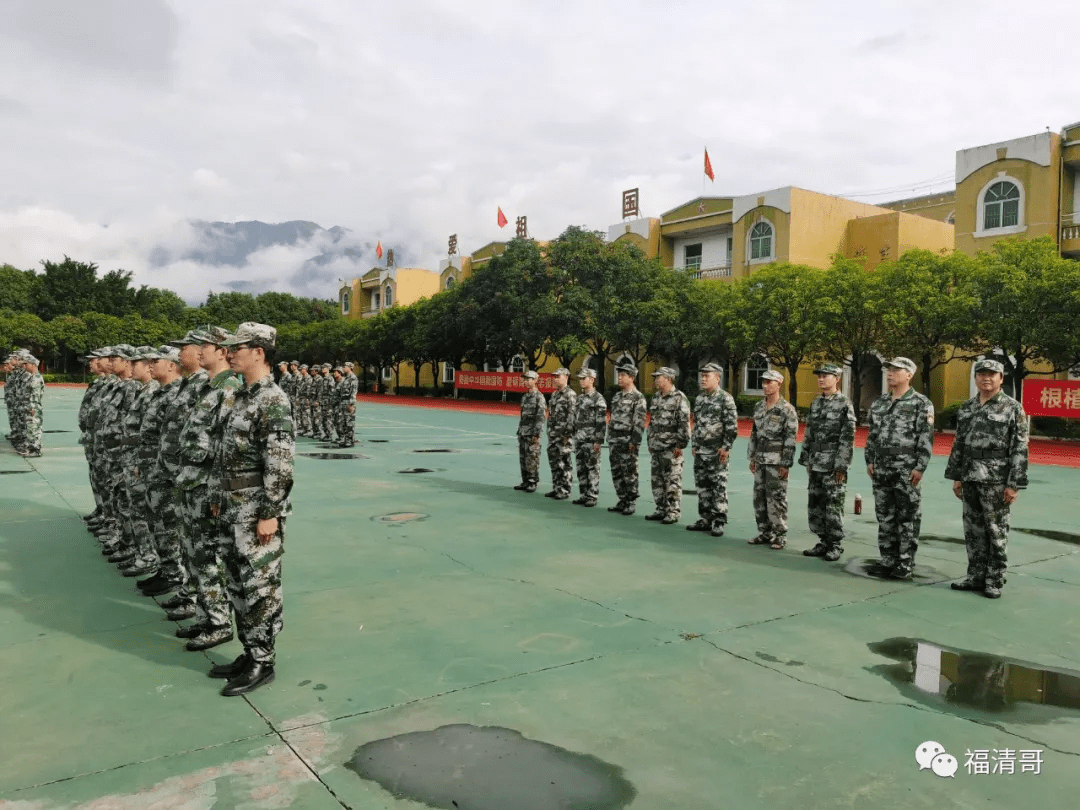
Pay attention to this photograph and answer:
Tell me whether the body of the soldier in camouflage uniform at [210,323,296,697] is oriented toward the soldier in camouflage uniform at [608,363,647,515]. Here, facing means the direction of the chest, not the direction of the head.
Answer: no

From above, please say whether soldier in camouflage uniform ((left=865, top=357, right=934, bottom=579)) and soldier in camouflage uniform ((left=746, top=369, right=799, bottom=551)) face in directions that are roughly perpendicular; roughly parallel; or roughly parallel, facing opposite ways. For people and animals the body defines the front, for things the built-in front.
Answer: roughly parallel

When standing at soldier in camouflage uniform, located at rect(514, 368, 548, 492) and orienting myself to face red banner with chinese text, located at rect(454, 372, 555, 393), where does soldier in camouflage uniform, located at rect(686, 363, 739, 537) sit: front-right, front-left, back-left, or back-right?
back-right

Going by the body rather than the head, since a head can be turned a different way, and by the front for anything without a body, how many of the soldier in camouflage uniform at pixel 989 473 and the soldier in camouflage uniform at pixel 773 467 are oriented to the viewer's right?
0

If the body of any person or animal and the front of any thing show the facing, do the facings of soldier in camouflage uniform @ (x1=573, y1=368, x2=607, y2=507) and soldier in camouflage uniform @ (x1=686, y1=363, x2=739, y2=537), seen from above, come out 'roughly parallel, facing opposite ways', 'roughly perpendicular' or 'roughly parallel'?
roughly parallel

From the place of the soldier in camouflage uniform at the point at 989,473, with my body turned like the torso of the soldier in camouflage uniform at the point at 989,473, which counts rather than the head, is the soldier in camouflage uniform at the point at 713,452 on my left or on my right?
on my right

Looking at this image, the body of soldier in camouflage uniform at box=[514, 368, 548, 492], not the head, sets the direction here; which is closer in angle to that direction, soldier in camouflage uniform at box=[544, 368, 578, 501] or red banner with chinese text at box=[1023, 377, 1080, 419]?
the soldier in camouflage uniform

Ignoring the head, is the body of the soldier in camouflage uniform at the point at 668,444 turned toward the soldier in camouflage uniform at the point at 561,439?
no

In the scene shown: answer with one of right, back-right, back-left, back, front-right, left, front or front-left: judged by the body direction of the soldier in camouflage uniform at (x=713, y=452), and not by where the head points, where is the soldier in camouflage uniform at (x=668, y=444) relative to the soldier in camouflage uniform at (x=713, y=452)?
right

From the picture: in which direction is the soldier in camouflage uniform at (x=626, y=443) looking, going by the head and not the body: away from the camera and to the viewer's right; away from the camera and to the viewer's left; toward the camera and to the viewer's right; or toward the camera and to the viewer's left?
toward the camera and to the viewer's left

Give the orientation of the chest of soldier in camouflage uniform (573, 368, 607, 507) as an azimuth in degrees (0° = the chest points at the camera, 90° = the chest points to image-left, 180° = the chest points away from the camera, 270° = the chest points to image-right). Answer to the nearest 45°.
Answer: approximately 45°

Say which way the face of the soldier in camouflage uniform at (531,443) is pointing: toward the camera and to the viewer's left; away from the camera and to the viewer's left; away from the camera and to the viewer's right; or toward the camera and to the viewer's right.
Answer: toward the camera and to the viewer's left

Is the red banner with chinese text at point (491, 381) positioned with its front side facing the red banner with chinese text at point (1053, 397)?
no

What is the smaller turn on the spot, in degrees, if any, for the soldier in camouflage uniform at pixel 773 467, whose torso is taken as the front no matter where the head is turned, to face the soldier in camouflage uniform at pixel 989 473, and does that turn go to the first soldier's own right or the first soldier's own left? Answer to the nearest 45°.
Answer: approximately 90° to the first soldier's own left

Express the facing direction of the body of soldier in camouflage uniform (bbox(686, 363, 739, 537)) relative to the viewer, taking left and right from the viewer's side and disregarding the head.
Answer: facing the viewer and to the left of the viewer

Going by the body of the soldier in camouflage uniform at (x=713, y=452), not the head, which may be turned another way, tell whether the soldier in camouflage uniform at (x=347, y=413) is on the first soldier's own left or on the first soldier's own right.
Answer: on the first soldier's own right

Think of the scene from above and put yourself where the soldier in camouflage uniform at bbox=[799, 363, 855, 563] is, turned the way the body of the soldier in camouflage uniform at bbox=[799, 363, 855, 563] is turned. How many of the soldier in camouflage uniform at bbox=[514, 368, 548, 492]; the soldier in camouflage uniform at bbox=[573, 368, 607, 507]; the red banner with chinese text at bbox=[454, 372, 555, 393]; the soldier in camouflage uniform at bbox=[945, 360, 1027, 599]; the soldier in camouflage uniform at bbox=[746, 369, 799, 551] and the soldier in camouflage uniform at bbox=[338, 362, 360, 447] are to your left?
1

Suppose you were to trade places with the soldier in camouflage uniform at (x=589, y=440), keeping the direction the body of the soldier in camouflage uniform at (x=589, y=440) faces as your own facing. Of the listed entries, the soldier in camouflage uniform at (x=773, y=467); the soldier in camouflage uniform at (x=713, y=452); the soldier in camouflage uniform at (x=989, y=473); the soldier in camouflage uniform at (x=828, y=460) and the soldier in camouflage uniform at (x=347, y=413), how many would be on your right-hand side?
1

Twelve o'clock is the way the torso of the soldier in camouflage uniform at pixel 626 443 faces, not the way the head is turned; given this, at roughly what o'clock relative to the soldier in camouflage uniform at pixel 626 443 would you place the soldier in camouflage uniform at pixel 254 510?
the soldier in camouflage uniform at pixel 254 510 is roughly at 11 o'clock from the soldier in camouflage uniform at pixel 626 443.

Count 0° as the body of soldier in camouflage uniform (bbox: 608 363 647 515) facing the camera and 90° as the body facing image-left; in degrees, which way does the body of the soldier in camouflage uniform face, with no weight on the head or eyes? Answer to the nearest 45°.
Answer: approximately 45°
